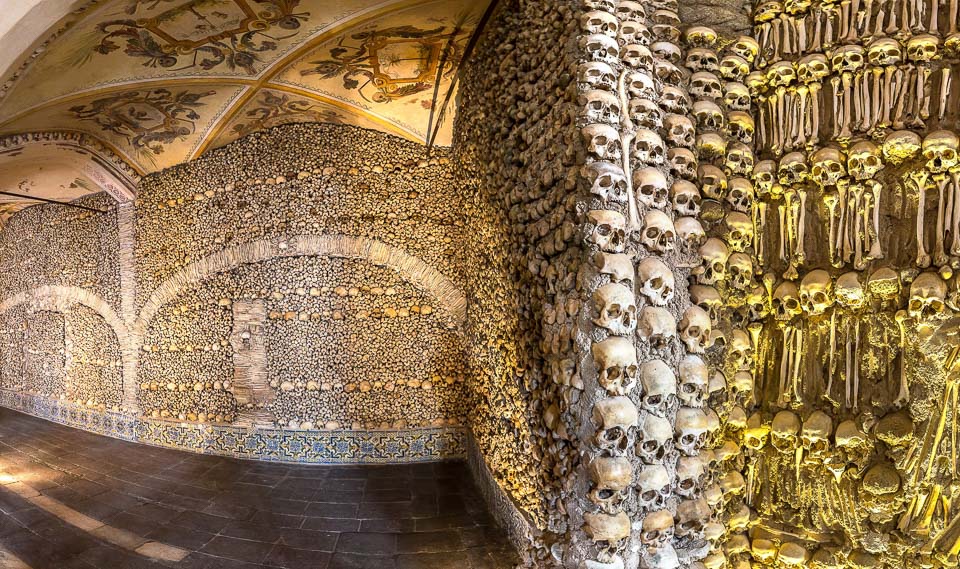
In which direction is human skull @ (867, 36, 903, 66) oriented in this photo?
toward the camera

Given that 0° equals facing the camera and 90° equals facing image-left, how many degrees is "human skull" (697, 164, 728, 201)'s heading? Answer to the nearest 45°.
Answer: approximately 315°

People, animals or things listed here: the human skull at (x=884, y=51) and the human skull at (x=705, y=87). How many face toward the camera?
2

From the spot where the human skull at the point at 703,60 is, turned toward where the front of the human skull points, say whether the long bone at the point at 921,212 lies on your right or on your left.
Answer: on your left

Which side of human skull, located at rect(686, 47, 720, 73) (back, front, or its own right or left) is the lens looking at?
front

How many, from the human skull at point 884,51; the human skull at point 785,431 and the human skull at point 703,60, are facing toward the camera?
3

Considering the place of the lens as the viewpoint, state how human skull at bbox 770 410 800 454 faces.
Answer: facing the viewer

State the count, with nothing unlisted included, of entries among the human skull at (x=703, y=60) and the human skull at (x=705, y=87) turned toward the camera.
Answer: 2

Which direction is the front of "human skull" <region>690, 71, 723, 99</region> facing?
toward the camera
